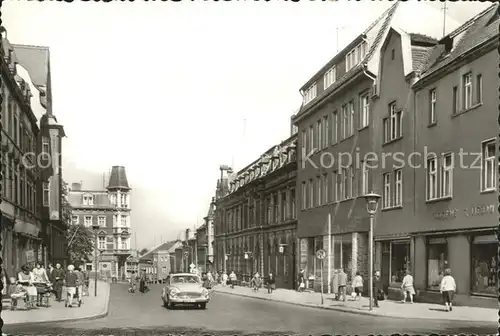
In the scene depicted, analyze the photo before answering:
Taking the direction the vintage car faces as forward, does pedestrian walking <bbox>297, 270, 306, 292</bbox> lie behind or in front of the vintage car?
behind

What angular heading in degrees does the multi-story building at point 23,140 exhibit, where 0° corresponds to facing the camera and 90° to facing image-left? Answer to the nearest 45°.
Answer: approximately 270°

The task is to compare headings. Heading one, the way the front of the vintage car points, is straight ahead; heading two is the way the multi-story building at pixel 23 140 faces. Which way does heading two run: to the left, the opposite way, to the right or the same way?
to the left

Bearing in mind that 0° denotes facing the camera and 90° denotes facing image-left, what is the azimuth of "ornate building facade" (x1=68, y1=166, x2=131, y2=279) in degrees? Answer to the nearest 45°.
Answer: approximately 0°

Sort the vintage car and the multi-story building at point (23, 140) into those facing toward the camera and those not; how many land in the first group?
1

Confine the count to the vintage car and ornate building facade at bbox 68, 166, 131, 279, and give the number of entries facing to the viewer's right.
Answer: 0
